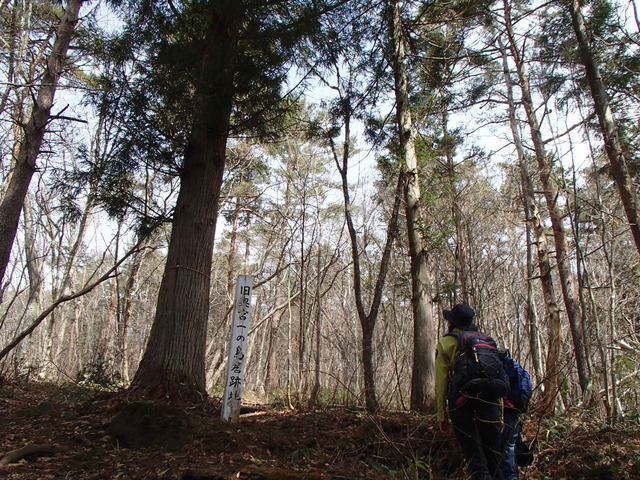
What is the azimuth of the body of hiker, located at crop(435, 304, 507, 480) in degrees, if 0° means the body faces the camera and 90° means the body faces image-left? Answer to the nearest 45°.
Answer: approximately 135°

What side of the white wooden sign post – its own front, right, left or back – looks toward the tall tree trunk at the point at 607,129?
left

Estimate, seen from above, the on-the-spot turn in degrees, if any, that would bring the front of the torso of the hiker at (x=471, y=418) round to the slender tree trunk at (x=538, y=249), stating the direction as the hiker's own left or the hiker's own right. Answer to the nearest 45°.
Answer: approximately 45° to the hiker's own right

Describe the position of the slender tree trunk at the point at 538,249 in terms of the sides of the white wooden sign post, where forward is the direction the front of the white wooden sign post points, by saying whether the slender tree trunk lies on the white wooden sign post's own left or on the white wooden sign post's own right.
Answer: on the white wooden sign post's own left

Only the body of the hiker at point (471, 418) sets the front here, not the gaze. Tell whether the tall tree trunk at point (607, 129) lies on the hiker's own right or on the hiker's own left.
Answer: on the hiker's own right

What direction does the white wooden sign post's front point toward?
toward the camera

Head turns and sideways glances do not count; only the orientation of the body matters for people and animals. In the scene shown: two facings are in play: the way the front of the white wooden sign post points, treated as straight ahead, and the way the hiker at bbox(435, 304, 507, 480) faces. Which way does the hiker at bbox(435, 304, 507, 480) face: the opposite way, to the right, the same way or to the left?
the opposite way

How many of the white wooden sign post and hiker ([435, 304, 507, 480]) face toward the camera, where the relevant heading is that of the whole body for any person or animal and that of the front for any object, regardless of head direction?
1
